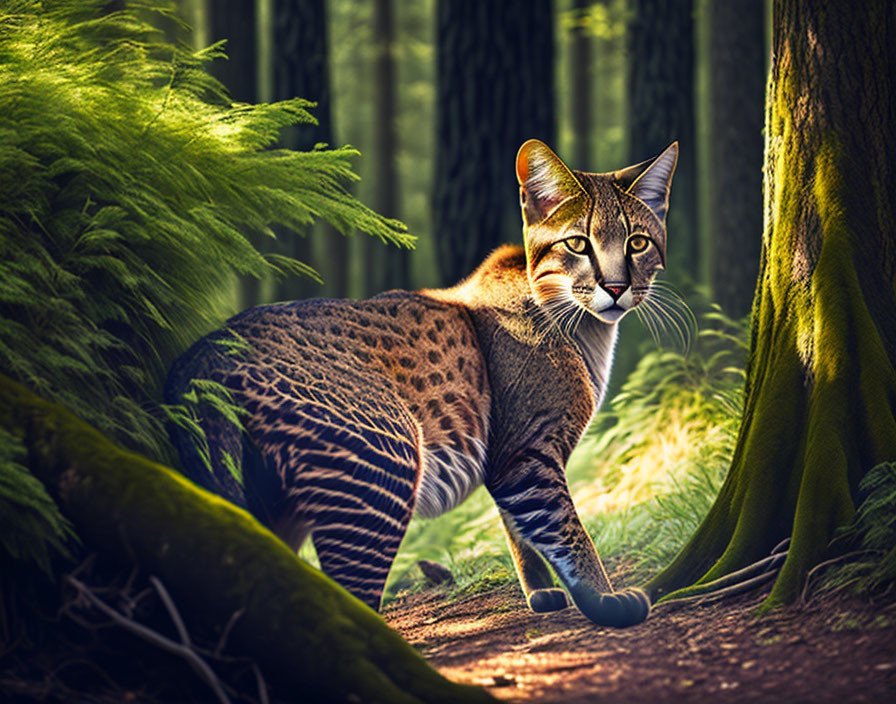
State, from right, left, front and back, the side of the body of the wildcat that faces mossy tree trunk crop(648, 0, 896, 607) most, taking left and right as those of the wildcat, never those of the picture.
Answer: front

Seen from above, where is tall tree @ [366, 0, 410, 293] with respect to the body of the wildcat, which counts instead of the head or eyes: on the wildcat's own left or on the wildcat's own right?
on the wildcat's own left

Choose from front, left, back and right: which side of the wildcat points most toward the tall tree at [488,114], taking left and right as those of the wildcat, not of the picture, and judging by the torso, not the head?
left

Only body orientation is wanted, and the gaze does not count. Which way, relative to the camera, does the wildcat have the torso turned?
to the viewer's right

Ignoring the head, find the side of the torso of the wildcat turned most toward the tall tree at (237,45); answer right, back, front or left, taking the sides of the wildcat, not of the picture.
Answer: left

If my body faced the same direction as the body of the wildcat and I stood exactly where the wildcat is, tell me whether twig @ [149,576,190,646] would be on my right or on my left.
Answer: on my right

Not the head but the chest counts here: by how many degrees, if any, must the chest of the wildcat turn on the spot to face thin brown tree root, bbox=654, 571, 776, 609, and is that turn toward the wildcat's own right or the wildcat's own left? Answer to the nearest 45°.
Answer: approximately 45° to the wildcat's own right
